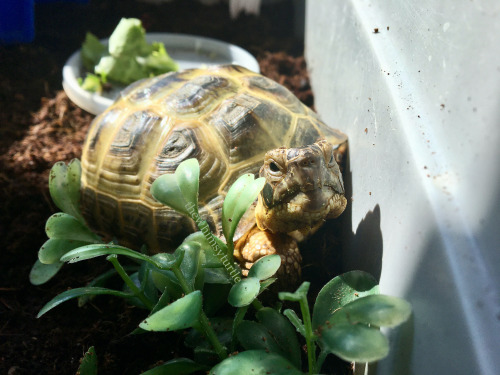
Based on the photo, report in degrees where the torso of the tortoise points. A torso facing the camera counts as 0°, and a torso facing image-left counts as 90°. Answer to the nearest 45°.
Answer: approximately 315°

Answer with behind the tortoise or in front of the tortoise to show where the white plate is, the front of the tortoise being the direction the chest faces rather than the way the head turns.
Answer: behind

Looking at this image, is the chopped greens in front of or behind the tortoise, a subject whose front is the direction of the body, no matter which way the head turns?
behind
